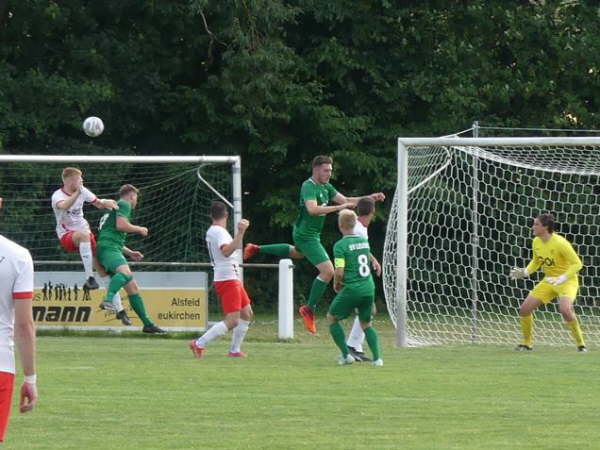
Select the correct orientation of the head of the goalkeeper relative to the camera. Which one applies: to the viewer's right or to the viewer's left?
to the viewer's left

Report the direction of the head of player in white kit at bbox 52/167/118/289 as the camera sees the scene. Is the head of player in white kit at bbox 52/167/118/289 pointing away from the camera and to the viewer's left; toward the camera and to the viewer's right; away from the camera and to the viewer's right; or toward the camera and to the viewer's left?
toward the camera and to the viewer's right

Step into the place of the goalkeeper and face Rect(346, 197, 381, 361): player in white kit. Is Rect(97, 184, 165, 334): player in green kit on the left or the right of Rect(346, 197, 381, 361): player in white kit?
right

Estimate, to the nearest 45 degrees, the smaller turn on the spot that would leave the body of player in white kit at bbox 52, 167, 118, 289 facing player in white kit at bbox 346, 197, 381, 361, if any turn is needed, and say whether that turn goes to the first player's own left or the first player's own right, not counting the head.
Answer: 0° — they already face them

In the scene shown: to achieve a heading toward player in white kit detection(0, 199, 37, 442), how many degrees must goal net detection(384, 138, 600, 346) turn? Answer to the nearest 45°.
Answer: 0° — it already faces them

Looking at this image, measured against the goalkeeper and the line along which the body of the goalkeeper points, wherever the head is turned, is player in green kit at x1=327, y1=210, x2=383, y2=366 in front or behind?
in front

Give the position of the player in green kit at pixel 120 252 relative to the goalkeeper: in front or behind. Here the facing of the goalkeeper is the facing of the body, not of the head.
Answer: in front
